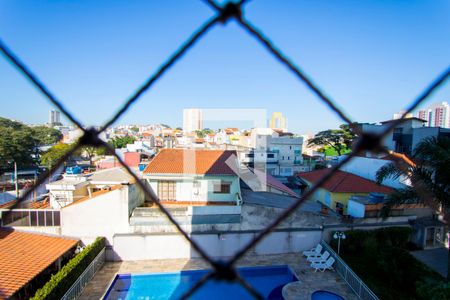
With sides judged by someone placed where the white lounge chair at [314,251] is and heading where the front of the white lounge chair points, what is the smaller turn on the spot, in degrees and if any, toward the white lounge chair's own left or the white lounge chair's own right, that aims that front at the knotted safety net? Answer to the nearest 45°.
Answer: approximately 90° to the white lounge chair's own left

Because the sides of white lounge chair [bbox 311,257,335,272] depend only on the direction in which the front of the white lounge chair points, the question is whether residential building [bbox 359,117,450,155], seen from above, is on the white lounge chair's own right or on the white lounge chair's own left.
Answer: on the white lounge chair's own right

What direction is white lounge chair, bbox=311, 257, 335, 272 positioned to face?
to the viewer's left

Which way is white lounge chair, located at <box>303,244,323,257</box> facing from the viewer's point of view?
to the viewer's left

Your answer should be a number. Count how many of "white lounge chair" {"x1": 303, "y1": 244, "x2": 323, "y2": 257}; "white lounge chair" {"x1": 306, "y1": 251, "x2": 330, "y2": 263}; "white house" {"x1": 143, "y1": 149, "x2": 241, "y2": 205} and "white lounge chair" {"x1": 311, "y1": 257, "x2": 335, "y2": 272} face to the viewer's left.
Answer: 3

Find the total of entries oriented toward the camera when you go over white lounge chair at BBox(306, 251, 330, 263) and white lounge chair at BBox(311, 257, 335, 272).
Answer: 0

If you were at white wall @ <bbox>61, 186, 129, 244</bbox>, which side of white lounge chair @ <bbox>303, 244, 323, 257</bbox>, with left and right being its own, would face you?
front

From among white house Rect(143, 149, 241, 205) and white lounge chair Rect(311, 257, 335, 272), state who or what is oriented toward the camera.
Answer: the white house

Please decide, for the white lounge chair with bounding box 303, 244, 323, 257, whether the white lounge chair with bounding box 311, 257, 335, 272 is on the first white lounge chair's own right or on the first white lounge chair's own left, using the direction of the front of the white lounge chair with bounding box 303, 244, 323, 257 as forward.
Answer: on the first white lounge chair's own left

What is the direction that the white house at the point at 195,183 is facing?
toward the camera

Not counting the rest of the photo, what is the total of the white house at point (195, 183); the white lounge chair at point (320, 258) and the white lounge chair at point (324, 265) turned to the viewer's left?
2

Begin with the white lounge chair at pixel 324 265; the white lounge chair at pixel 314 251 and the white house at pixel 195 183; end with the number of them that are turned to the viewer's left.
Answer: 2

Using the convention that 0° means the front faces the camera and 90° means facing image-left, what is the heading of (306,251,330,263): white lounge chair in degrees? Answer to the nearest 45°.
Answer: approximately 90°
